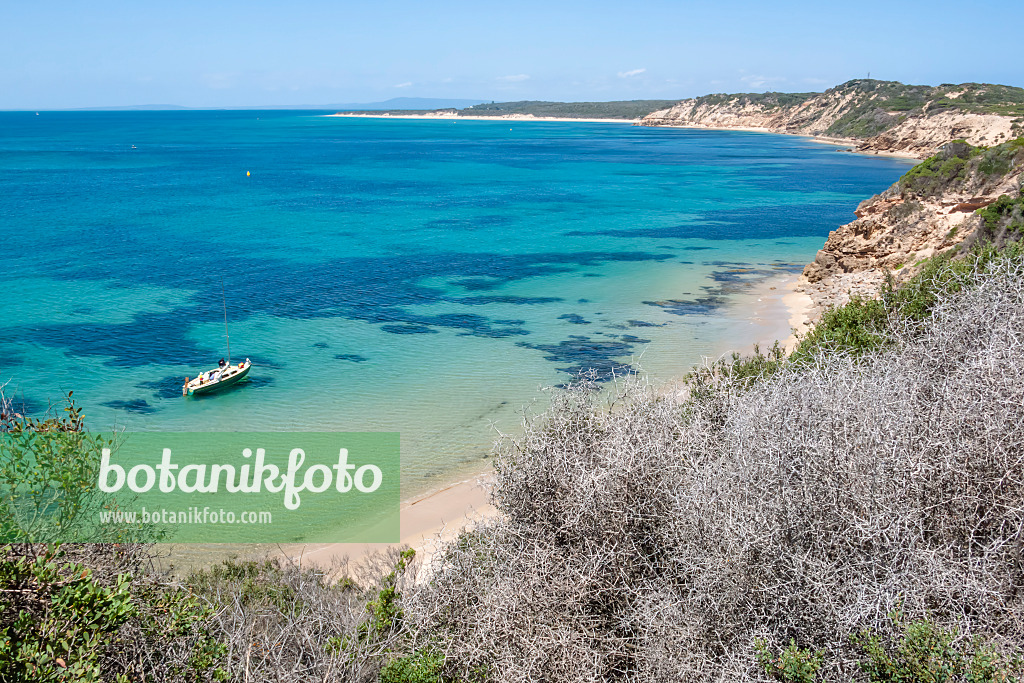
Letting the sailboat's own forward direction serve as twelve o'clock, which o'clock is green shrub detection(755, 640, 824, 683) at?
The green shrub is roughly at 4 o'clock from the sailboat.

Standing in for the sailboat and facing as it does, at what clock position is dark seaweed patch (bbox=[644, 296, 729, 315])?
The dark seaweed patch is roughly at 1 o'clock from the sailboat.

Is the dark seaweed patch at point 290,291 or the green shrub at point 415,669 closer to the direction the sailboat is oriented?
the dark seaweed patch

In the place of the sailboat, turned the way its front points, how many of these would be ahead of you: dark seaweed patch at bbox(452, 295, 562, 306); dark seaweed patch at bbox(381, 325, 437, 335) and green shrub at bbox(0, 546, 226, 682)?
2

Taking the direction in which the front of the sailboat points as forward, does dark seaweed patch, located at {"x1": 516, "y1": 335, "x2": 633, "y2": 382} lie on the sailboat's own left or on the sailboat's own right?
on the sailboat's own right

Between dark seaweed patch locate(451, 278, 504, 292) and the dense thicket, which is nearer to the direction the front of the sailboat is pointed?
the dark seaweed patch

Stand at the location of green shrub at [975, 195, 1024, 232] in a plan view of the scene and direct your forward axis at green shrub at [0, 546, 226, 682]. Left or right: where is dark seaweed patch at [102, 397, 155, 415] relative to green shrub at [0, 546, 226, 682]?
right

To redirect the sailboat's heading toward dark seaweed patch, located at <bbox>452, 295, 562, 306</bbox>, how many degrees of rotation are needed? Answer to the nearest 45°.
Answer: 0° — it already faces it

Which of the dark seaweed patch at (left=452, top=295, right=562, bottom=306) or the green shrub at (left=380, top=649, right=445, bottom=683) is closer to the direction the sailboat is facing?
the dark seaweed patch

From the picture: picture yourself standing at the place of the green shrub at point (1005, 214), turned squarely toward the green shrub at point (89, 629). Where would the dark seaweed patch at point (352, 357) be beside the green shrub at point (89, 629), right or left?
right

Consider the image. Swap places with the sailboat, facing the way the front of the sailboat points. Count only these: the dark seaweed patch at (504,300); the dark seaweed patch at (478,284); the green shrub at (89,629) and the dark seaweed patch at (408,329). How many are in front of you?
3

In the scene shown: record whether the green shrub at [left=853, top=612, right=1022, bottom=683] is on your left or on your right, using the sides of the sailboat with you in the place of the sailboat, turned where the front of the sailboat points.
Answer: on your right

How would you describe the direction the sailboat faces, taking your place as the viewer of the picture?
facing away from the viewer and to the right of the viewer

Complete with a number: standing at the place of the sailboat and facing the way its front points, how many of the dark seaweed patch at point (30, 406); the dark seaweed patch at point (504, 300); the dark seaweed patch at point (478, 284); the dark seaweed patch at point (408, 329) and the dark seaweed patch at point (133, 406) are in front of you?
3

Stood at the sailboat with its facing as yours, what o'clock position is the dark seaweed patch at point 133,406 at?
The dark seaweed patch is roughly at 7 o'clock from the sailboat.

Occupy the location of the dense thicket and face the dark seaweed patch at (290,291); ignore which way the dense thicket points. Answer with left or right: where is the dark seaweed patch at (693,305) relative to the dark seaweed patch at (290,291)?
right
